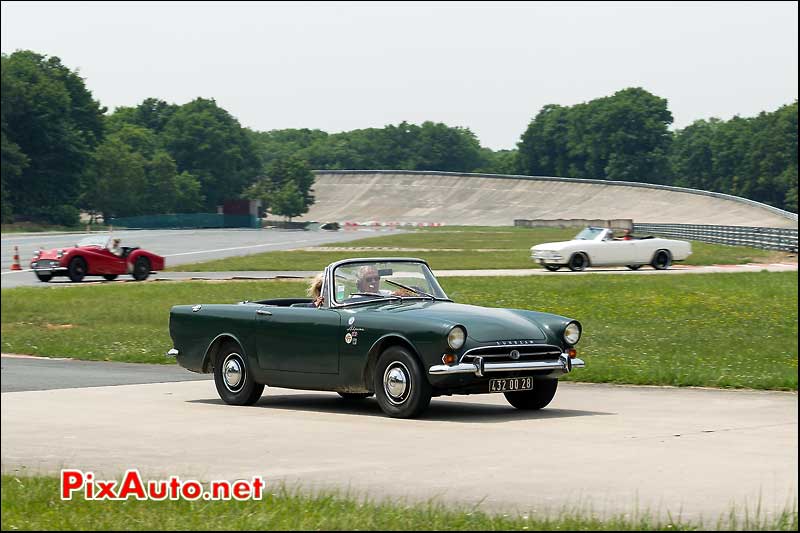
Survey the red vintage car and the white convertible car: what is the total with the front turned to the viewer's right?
0

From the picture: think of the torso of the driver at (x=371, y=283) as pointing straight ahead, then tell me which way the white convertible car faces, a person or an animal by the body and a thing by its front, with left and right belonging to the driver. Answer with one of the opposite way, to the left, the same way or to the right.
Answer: to the right

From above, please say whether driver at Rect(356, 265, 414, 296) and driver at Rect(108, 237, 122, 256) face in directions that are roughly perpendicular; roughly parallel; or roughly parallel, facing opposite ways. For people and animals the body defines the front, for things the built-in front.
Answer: roughly perpendicular

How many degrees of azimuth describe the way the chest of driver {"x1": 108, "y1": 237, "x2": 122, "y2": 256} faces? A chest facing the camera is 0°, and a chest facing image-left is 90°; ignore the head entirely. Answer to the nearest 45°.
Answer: approximately 45°

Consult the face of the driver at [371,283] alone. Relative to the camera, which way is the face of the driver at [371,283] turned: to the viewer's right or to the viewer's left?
to the viewer's right

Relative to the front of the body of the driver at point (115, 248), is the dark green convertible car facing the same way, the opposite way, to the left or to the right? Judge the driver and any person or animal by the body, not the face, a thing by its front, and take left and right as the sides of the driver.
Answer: to the left
